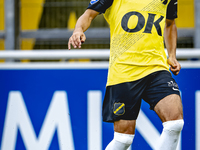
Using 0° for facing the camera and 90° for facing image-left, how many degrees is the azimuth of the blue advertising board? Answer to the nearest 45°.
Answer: approximately 0°
